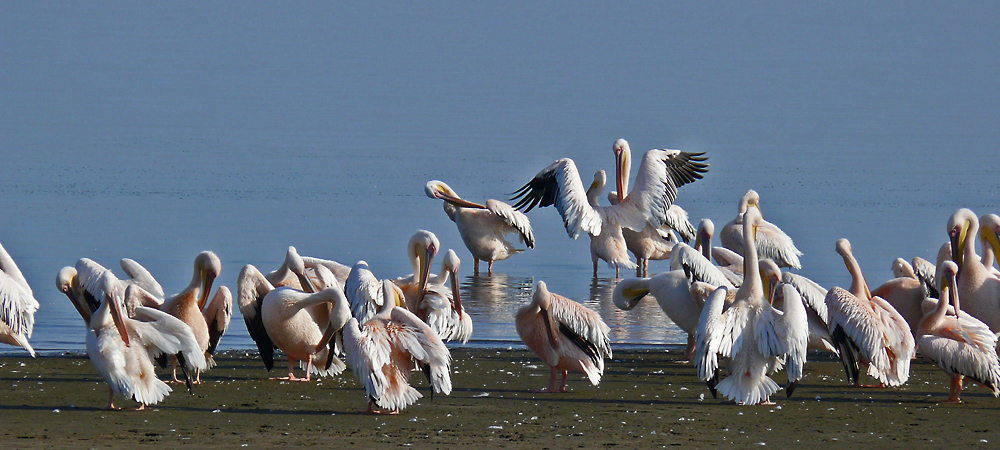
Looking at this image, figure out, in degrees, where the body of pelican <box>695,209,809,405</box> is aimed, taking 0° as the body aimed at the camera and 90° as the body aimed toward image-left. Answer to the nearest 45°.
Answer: approximately 180°

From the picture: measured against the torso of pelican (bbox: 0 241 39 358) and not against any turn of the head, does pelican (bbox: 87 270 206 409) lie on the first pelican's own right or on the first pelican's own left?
on the first pelican's own left

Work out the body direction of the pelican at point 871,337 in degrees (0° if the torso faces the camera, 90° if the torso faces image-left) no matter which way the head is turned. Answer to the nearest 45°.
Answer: approximately 135°

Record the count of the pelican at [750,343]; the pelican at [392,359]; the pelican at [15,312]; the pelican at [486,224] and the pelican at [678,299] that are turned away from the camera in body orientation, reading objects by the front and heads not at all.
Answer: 2

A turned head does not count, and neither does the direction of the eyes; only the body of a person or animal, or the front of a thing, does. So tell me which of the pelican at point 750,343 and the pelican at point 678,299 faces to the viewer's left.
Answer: the pelican at point 678,299

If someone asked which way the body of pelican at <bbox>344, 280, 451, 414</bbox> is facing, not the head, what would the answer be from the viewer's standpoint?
away from the camera

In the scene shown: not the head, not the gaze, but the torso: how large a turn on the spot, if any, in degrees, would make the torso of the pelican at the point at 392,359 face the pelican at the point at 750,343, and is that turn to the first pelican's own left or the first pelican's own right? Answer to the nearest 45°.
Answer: approximately 90° to the first pelican's own right

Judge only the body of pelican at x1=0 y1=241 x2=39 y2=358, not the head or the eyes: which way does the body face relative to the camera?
to the viewer's left

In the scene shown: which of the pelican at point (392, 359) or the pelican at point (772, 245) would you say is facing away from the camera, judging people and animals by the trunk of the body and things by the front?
the pelican at point (392, 359)

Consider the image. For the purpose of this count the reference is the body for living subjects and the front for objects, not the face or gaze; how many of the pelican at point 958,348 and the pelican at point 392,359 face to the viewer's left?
1

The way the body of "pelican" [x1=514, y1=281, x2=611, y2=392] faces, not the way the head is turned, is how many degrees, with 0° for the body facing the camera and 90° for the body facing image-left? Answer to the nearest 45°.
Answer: approximately 45°

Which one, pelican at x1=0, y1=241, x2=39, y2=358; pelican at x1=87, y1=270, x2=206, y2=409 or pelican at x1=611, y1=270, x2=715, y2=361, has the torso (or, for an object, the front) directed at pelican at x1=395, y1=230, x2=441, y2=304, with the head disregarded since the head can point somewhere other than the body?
pelican at x1=611, y1=270, x2=715, y2=361
